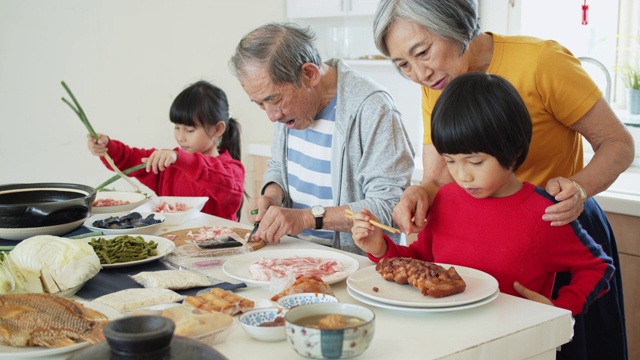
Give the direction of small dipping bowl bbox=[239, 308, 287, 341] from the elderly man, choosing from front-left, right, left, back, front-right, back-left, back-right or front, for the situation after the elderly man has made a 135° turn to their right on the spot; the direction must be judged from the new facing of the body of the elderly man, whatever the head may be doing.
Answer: back

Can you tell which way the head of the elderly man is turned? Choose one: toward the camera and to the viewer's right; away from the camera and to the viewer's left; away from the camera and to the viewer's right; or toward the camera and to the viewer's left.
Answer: toward the camera and to the viewer's left

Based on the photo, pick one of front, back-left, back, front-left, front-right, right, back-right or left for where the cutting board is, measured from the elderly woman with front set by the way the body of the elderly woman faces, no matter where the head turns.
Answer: front-right

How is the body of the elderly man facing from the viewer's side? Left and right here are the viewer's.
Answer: facing the viewer and to the left of the viewer

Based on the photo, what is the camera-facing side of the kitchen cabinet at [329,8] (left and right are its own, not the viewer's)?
front

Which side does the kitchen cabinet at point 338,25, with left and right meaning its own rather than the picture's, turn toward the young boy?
front

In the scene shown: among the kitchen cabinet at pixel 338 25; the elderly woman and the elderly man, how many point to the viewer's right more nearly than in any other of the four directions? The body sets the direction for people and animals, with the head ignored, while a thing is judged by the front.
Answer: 0

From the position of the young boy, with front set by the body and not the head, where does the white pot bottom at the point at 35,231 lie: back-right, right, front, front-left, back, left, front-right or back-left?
front-right

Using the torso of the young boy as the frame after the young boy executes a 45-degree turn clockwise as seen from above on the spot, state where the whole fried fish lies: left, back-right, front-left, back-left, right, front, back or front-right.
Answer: front-left

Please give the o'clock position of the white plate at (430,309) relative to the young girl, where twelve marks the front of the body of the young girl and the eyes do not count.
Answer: The white plate is roughly at 10 o'clock from the young girl.

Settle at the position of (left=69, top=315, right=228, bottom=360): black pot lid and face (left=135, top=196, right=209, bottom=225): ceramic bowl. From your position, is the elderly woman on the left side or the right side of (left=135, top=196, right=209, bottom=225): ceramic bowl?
right

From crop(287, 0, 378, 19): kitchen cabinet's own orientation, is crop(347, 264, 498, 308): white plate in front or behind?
in front

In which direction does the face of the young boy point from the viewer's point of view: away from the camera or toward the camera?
toward the camera

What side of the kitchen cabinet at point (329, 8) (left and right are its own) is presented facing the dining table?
front
